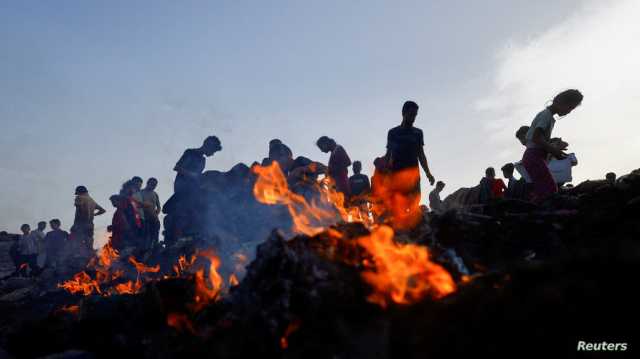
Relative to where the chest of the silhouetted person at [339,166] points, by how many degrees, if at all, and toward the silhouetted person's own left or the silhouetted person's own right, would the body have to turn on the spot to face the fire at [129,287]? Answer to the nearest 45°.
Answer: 0° — they already face it

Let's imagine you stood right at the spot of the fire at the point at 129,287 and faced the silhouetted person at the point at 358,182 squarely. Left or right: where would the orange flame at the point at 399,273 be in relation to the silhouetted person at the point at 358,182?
right

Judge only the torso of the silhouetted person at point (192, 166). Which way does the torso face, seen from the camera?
to the viewer's right

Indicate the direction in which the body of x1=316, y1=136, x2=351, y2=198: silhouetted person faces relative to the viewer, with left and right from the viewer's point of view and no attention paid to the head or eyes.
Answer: facing to the left of the viewer

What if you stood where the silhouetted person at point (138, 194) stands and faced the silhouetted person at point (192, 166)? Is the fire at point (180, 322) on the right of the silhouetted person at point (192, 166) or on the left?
right

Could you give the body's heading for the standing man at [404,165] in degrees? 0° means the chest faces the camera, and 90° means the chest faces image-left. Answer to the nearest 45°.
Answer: approximately 0°

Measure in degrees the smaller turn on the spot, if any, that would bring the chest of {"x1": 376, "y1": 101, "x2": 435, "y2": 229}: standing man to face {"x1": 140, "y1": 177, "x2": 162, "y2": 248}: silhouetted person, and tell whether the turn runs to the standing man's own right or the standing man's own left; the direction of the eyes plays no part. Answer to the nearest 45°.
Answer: approximately 135° to the standing man's own right

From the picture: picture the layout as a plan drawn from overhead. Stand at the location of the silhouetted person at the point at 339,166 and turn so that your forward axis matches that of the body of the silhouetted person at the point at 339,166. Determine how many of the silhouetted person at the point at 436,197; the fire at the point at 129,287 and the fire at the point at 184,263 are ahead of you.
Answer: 2
